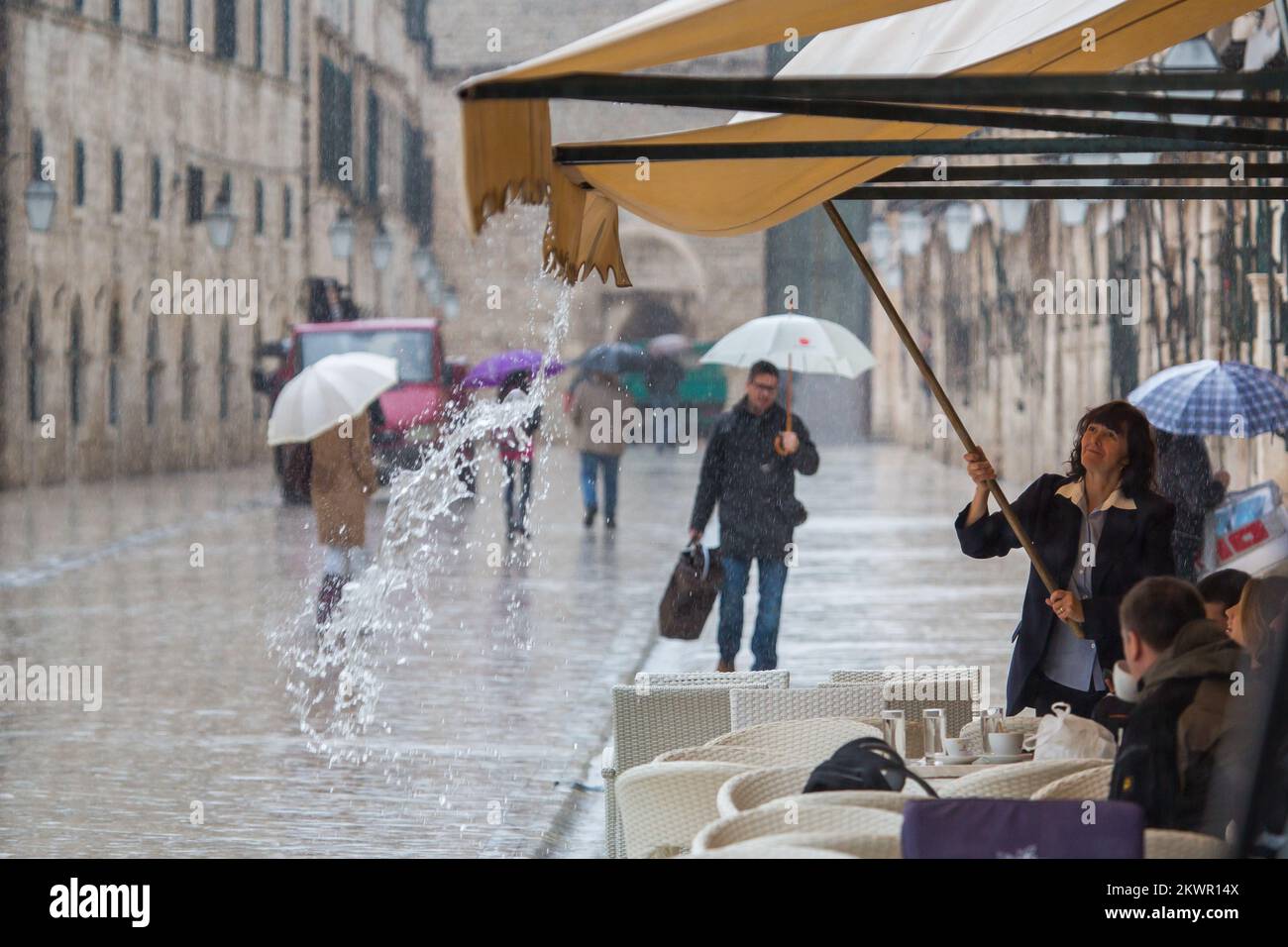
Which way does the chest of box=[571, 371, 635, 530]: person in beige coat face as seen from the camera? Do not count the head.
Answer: away from the camera

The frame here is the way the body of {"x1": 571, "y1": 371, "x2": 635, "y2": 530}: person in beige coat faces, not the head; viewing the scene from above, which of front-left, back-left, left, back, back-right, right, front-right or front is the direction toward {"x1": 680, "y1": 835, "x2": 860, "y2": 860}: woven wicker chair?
back

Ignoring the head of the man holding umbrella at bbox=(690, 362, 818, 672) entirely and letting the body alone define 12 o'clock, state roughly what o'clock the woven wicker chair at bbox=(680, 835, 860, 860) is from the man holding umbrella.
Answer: The woven wicker chair is roughly at 12 o'clock from the man holding umbrella.

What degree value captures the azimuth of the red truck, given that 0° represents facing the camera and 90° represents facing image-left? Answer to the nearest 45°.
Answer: approximately 0°

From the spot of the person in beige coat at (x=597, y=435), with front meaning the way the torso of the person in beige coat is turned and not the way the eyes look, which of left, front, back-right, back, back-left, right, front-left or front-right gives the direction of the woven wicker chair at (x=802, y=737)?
back

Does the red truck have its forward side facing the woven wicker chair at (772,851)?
yes

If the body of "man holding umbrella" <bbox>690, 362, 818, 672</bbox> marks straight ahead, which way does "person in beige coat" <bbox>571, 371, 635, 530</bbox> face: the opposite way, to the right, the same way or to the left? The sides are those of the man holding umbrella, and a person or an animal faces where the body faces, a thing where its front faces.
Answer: the opposite way
